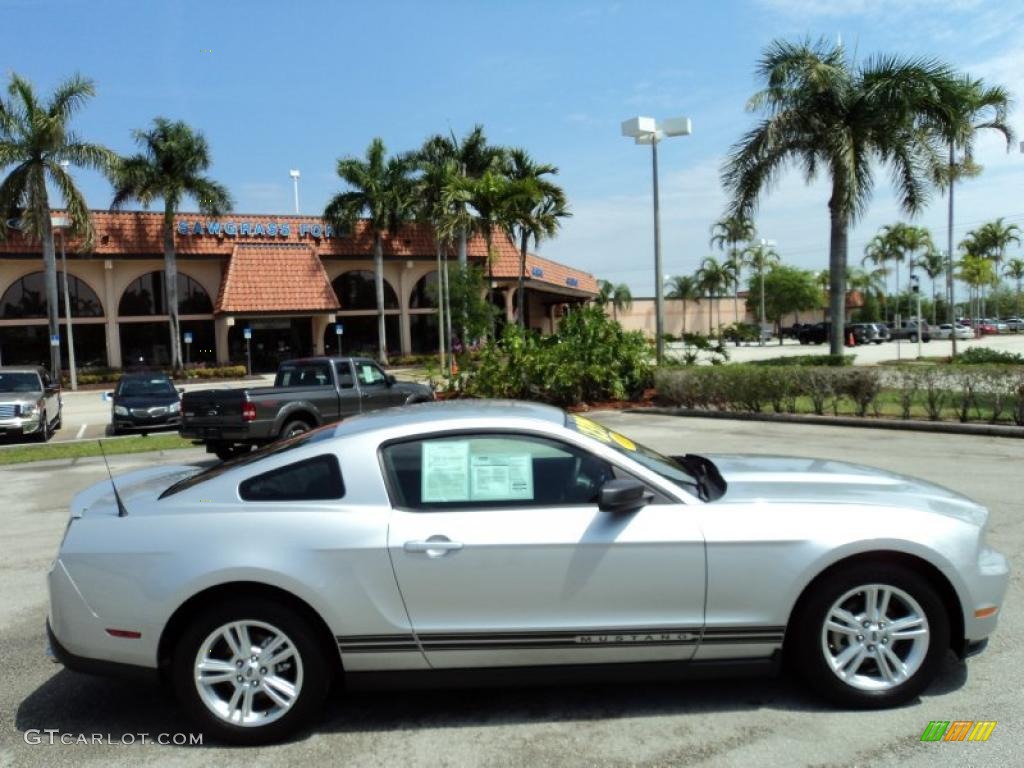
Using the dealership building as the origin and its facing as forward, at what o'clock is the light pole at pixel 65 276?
The light pole is roughly at 2 o'clock from the dealership building.

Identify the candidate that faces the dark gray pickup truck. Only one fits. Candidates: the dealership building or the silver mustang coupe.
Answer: the dealership building

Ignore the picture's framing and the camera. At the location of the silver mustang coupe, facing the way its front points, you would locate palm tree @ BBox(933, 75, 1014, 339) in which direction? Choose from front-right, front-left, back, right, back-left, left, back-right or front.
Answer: front-left

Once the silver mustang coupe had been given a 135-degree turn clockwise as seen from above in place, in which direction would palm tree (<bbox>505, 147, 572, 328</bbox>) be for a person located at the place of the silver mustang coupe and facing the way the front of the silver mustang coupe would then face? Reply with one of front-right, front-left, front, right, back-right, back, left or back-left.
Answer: back-right

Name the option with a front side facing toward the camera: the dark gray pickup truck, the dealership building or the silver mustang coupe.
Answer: the dealership building

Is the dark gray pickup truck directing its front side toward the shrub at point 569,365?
yes

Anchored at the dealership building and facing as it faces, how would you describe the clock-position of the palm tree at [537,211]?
The palm tree is roughly at 11 o'clock from the dealership building.

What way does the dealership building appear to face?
toward the camera

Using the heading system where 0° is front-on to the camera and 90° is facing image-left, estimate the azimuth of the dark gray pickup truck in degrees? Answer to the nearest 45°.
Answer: approximately 225°

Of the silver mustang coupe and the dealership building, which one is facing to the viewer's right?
the silver mustang coupe

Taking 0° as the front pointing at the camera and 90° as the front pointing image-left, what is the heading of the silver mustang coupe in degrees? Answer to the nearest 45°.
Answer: approximately 270°

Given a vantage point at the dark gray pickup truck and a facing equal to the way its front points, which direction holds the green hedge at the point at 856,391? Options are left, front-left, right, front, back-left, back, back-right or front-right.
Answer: front-right

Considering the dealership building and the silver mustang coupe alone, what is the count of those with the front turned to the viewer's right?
1

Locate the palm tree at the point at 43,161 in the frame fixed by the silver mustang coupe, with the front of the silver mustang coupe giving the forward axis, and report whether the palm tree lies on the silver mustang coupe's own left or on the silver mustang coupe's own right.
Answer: on the silver mustang coupe's own left
